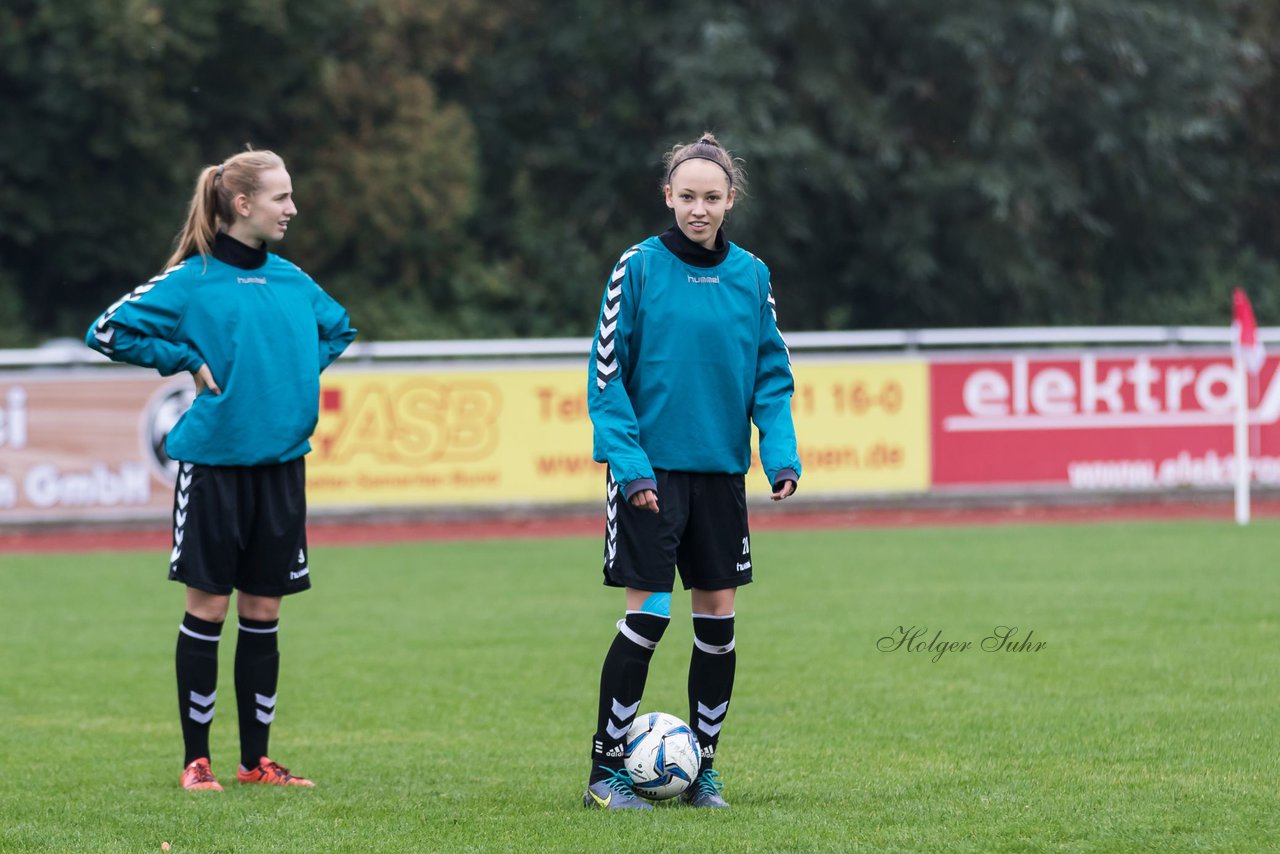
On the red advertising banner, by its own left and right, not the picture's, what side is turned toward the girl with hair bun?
front

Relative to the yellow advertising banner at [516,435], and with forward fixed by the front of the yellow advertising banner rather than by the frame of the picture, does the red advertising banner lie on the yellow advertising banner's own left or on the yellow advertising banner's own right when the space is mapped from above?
on the yellow advertising banner's own left

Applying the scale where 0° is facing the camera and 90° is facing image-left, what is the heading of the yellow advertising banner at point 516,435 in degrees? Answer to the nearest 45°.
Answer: approximately 0°

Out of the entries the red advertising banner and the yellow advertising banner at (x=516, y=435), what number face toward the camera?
2

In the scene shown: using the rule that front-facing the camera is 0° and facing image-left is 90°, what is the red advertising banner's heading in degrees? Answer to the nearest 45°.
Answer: approximately 0°

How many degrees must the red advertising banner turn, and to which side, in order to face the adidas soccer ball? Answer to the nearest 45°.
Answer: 0° — it already faces it
